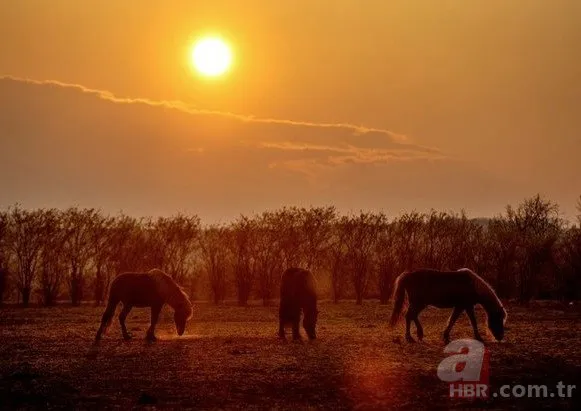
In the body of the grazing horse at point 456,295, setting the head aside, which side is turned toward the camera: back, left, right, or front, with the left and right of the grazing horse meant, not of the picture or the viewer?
right

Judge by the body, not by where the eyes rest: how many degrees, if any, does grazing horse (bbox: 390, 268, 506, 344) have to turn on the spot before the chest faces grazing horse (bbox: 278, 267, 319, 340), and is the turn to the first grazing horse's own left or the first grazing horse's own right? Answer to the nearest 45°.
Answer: approximately 180°

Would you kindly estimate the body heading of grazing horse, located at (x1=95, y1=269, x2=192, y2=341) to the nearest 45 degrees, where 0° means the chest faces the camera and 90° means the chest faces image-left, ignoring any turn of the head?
approximately 270°

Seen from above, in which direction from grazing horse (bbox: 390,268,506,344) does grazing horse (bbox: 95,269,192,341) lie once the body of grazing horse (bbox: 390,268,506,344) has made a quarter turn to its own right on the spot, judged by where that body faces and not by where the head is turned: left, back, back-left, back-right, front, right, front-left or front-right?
right

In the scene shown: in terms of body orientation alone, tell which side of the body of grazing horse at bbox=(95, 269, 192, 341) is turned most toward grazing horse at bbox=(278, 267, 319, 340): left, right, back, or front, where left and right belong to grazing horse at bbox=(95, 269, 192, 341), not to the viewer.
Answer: front
